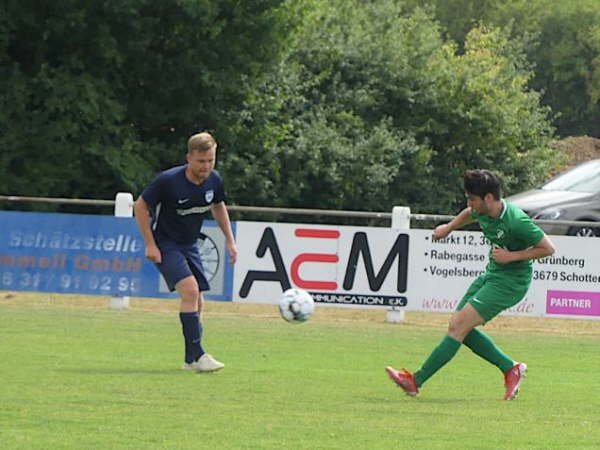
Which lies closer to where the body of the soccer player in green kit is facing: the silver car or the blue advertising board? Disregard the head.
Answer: the blue advertising board

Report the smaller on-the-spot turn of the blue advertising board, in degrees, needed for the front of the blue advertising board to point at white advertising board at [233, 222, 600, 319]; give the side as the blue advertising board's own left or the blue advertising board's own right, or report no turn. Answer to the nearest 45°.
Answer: approximately 90° to the blue advertising board's own left

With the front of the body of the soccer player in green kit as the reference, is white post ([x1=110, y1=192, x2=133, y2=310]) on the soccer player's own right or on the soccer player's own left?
on the soccer player's own right

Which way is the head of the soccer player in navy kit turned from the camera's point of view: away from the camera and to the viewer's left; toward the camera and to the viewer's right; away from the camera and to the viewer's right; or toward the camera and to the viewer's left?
toward the camera and to the viewer's right

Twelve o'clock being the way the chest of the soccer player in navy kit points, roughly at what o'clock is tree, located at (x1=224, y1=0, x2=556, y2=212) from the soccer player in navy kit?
The tree is roughly at 8 o'clock from the soccer player in navy kit.

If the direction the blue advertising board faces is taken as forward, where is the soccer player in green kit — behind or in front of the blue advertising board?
in front

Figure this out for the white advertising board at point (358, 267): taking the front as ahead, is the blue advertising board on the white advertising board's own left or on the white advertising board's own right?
on the white advertising board's own right

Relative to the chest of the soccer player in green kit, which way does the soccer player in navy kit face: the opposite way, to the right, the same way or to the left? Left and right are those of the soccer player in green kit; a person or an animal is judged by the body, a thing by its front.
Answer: to the left

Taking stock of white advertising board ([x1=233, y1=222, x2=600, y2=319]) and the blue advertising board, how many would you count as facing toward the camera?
2

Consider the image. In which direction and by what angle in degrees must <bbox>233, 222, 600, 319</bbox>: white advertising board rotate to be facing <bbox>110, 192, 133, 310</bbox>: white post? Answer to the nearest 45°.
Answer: approximately 90° to its right

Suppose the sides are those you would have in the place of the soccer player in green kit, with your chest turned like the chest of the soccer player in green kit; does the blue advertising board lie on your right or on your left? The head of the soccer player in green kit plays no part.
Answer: on your right

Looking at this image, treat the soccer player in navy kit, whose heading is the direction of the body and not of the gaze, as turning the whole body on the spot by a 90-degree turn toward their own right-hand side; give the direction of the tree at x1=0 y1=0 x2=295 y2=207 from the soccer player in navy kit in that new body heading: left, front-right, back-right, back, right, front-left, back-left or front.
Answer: back-right

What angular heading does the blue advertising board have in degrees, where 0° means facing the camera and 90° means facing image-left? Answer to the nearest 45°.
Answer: approximately 0°

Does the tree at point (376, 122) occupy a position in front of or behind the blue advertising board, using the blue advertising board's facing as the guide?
behind
